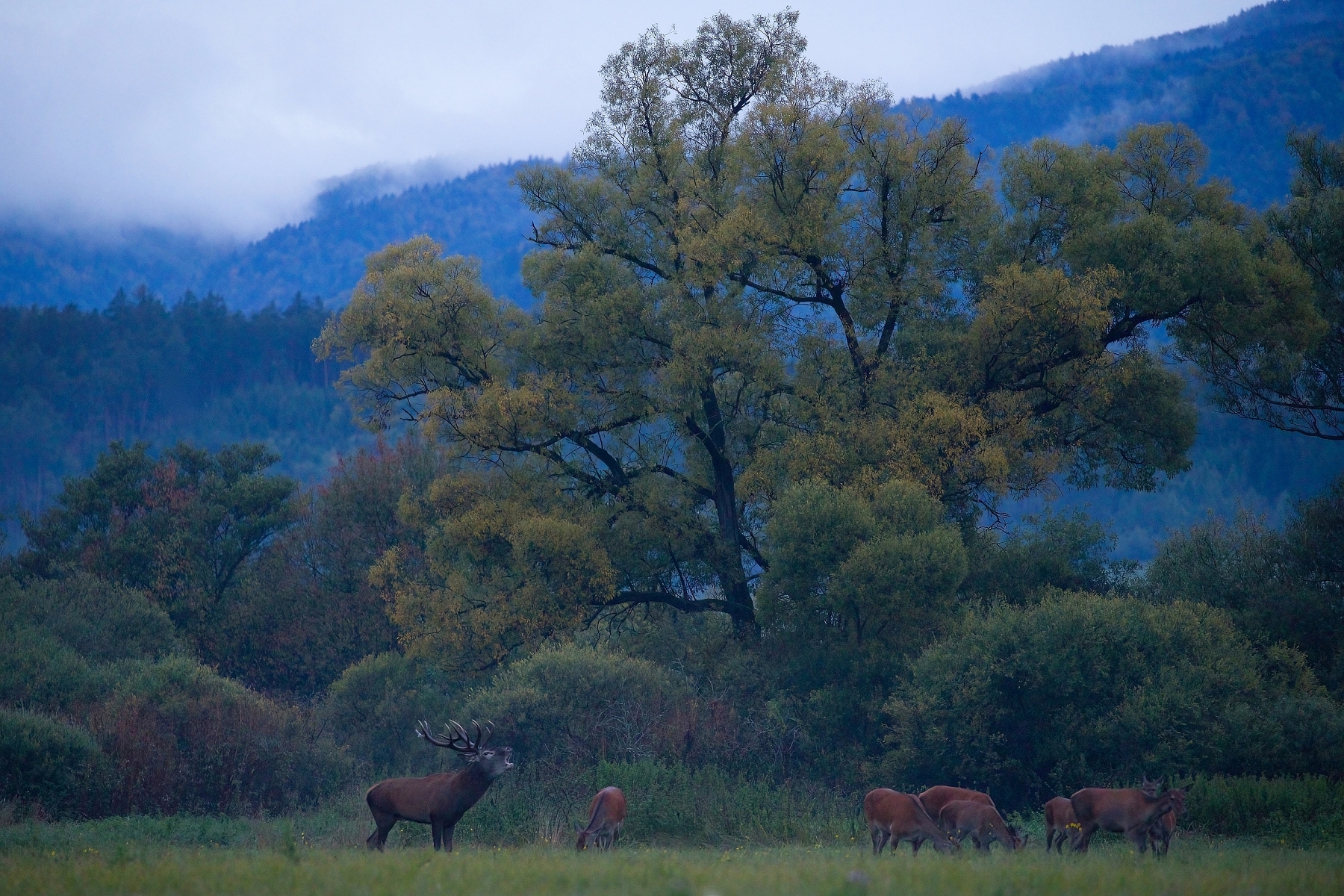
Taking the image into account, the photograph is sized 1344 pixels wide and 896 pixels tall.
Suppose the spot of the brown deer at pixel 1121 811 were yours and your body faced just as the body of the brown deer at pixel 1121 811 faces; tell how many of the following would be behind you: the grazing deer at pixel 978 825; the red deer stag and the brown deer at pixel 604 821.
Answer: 3

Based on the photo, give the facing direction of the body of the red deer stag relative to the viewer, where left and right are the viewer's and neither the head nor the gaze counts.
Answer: facing to the right of the viewer

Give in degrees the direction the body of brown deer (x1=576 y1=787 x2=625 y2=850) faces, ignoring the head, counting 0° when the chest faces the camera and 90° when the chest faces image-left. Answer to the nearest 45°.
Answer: approximately 45°

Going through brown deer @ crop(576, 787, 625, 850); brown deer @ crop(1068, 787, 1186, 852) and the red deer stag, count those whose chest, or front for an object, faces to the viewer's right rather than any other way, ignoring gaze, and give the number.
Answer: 2

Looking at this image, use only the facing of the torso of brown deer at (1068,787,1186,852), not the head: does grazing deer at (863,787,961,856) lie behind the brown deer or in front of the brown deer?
behind

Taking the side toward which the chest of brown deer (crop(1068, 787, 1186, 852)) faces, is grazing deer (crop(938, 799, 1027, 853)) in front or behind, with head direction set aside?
behind

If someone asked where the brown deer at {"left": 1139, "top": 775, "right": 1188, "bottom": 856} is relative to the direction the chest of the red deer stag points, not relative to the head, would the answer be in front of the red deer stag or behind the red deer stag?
in front

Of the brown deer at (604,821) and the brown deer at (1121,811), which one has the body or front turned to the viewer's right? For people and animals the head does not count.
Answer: the brown deer at (1121,811)

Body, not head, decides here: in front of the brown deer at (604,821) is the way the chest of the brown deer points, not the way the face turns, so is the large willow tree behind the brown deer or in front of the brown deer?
behind

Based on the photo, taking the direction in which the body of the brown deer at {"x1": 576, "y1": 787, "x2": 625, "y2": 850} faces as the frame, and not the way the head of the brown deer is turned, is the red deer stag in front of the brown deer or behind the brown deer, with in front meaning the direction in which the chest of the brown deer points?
in front

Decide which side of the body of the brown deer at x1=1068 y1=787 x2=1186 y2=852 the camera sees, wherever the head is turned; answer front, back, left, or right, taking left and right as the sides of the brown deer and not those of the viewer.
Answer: right
